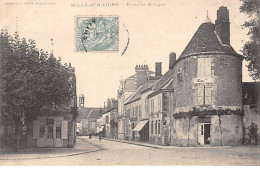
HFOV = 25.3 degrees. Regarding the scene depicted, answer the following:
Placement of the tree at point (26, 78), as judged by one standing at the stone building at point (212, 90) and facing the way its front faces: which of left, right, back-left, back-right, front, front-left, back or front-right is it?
front-right

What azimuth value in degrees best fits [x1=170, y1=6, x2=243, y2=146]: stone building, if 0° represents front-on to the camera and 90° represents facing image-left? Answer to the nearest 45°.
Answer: approximately 0°

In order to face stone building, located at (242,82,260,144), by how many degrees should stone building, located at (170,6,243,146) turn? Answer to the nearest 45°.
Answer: approximately 90° to its left
